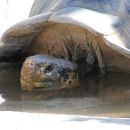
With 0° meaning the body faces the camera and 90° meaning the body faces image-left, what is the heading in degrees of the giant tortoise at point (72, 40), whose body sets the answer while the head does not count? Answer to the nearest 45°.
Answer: approximately 45°
